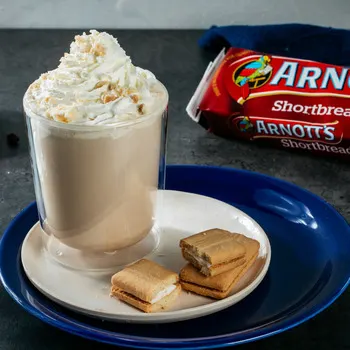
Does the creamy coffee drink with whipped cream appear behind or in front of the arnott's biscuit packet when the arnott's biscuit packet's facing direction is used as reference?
in front

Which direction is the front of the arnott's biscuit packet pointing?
toward the camera

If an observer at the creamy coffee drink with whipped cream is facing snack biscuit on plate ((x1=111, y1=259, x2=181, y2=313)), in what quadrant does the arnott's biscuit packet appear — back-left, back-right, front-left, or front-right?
back-left

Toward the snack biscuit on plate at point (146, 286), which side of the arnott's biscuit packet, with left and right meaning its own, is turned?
front

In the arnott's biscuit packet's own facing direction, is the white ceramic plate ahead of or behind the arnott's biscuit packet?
ahead

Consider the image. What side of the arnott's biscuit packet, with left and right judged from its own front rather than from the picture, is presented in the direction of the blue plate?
front

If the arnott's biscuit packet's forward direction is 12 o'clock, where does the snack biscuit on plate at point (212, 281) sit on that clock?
The snack biscuit on plate is roughly at 12 o'clock from the arnott's biscuit packet.

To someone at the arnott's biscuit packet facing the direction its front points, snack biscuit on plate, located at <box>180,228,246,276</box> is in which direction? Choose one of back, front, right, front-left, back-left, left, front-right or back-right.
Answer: front
